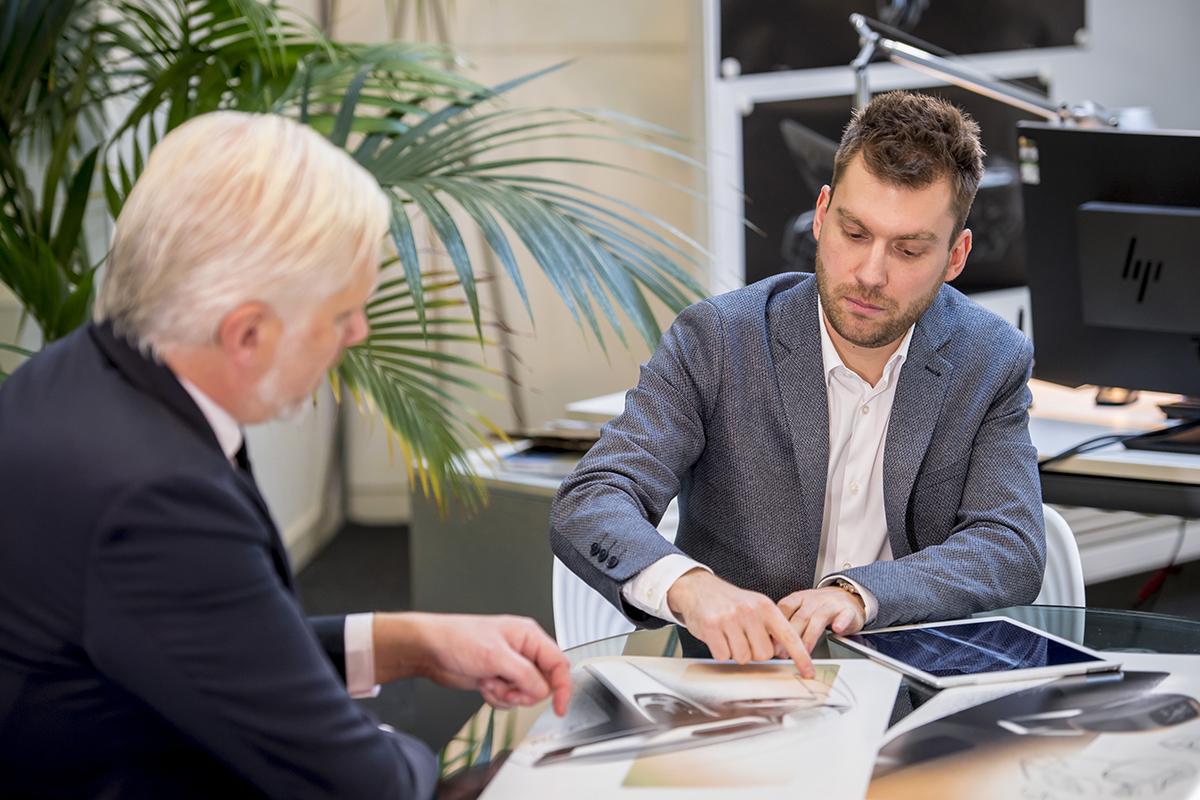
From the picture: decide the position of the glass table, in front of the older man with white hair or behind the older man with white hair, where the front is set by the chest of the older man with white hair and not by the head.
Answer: in front

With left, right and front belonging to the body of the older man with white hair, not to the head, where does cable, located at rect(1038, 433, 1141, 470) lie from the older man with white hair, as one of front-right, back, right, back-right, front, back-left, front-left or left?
front-left

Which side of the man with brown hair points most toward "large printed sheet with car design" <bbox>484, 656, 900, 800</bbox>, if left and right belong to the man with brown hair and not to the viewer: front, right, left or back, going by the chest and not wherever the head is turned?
front

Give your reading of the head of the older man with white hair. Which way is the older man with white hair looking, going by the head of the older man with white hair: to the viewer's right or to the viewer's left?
to the viewer's right

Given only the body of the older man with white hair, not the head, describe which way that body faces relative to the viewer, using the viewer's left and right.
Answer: facing to the right of the viewer

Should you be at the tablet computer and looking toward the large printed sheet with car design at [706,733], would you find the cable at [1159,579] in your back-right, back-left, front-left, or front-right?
back-right

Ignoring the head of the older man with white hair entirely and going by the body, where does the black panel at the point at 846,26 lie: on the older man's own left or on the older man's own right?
on the older man's own left

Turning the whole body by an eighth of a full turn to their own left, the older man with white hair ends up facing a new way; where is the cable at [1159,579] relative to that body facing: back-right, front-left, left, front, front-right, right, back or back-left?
front

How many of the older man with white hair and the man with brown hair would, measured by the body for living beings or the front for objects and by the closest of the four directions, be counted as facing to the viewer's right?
1

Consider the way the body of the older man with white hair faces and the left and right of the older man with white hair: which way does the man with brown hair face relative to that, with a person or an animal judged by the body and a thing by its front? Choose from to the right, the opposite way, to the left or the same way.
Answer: to the right

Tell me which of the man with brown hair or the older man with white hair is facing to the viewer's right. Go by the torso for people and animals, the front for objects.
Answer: the older man with white hair

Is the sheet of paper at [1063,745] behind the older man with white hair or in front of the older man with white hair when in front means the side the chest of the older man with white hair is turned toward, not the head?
in front

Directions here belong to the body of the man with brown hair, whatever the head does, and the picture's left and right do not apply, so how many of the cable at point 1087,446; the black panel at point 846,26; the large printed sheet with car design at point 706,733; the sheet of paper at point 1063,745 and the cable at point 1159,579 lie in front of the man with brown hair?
2

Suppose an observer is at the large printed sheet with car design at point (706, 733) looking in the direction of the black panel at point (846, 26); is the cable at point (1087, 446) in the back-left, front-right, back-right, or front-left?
front-right

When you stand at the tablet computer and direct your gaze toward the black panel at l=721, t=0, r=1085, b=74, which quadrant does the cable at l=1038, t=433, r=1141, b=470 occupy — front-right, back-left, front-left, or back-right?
front-right

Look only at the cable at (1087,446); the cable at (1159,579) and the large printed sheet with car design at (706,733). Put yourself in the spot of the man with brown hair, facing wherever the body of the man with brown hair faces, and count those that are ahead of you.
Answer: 1

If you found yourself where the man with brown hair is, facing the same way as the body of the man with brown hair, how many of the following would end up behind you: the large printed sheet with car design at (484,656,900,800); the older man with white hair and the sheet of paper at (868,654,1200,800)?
0

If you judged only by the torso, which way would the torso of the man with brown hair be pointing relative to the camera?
toward the camera

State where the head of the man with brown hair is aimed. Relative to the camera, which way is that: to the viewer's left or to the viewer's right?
to the viewer's left
